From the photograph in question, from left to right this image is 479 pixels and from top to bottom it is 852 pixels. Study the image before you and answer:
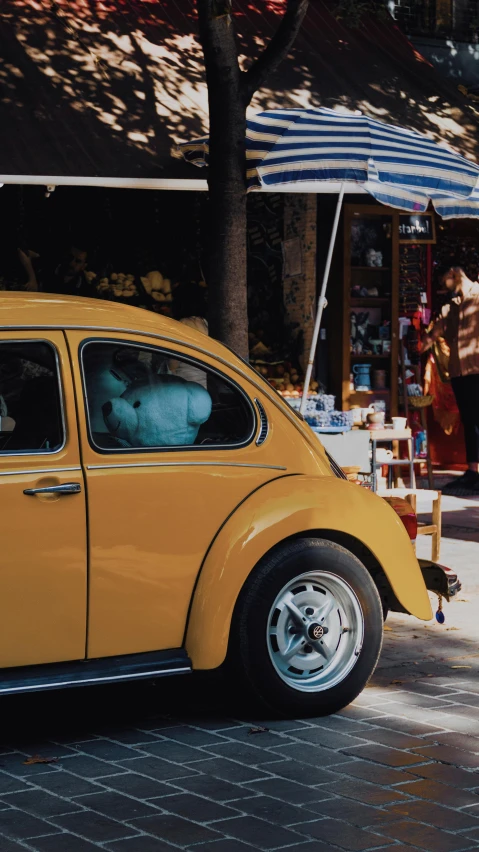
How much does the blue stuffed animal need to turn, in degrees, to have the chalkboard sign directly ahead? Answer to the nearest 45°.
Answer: approximately 90° to its right

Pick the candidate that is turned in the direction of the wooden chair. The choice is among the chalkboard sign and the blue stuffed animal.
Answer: the chalkboard sign

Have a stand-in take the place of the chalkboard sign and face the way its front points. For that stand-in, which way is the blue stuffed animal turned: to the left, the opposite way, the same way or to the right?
to the right

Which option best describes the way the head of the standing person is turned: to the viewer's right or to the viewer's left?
to the viewer's left

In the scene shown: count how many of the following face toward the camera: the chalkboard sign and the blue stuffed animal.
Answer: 1

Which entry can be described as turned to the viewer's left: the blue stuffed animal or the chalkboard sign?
the blue stuffed animal

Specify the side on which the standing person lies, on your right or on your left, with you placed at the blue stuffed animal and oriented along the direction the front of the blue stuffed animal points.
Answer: on your right

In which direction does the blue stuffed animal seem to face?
to the viewer's left

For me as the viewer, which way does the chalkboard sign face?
facing the viewer

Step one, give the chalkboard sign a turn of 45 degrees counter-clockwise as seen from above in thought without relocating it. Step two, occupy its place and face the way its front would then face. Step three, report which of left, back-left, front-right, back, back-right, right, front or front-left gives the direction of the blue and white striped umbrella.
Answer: front-right

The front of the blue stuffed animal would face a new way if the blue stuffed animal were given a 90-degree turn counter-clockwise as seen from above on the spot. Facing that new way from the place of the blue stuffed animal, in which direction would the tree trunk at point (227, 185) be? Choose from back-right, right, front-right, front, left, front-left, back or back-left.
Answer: back

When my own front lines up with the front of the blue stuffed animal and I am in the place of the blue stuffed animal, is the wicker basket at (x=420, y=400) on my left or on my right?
on my right

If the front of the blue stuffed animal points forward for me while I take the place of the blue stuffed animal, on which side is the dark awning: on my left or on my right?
on my right
